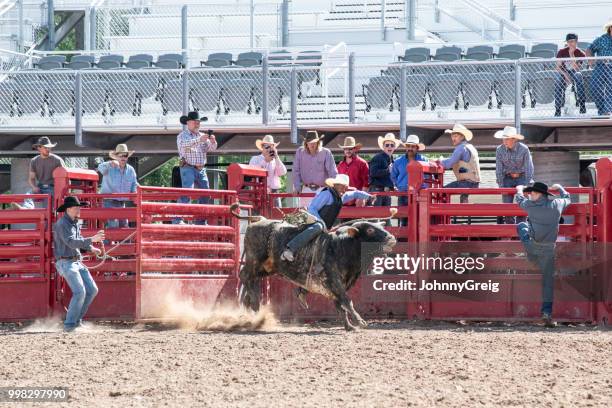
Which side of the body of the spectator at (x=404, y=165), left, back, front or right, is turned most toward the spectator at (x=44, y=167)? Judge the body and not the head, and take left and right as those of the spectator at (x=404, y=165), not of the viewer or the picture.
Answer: right

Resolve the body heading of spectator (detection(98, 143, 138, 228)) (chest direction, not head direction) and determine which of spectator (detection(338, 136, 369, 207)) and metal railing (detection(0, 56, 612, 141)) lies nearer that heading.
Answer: the spectator

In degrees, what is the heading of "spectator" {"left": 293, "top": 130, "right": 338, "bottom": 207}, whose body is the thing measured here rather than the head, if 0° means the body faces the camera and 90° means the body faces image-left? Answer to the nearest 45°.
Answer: approximately 0°

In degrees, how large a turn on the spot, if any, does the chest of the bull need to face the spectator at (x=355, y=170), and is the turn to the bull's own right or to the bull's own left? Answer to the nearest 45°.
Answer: approximately 90° to the bull's own left

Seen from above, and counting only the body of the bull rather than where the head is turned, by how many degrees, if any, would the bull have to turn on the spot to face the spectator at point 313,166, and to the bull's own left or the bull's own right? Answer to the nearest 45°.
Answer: approximately 90° to the bull's own left

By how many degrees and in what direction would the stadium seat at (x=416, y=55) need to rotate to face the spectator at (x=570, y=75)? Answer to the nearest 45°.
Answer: approximately 45° to its left

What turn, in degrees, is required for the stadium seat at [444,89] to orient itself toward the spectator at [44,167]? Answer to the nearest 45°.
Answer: approximately 45° to its right

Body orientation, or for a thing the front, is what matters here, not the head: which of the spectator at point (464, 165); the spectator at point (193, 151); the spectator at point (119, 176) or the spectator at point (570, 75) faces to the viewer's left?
the spectator at point (464, 165)

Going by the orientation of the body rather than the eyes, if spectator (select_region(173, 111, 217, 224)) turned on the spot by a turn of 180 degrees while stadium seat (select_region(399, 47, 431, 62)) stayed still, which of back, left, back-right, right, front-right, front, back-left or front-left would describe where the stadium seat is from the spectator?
right
